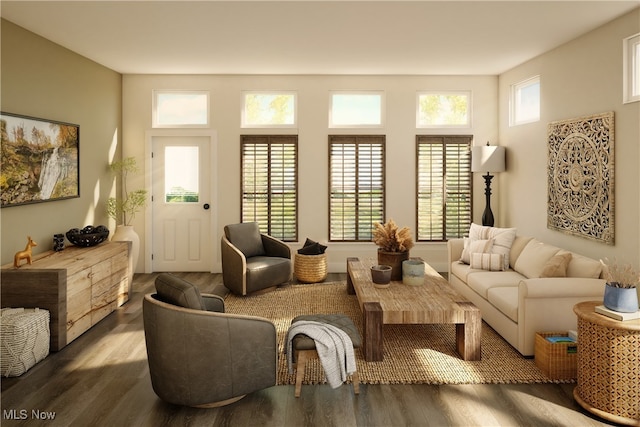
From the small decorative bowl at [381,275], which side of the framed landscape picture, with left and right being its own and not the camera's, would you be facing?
front

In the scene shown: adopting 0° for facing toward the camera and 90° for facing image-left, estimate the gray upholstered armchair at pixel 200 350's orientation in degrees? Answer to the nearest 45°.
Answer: approximately 225°

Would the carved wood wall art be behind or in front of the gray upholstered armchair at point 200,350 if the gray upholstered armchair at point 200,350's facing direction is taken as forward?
in front

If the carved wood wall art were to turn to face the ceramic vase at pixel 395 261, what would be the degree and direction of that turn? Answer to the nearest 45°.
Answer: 0° — it already faces it

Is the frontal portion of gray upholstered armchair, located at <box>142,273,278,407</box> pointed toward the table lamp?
yes

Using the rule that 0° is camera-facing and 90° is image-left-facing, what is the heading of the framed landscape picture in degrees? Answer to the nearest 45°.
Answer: approximately 315°

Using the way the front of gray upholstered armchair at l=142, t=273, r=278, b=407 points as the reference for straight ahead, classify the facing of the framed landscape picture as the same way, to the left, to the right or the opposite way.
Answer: to the right

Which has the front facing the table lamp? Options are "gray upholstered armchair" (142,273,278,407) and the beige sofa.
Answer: the gray upholstered armchair

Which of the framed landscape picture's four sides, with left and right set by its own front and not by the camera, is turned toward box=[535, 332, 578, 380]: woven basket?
front

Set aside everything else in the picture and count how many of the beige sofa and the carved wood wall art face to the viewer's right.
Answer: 0

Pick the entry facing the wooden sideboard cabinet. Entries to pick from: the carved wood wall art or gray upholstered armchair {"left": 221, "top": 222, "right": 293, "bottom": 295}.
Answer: the carved wood wall art

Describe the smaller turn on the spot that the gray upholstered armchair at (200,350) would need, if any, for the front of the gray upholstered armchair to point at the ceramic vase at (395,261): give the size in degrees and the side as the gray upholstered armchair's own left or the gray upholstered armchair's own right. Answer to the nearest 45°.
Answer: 0° — it already faces it

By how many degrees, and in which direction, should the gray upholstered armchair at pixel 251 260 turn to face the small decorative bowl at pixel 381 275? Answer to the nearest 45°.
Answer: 0° — it already faces it

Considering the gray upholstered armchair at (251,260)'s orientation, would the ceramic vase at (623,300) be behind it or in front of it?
in front

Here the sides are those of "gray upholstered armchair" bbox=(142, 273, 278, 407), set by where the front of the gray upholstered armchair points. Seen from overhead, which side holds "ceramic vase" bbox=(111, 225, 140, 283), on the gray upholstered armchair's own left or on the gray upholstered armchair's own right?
on the gray upholstered armchair's own left

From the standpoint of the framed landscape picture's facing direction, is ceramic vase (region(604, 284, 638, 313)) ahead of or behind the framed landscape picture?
ahead

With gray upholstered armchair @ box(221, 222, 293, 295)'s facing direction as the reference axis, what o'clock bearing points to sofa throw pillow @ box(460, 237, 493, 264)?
The sofa throw pillow is roughly at 11 o'clock from the gray upholstered armchair.

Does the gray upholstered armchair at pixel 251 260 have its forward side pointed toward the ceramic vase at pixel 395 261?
yes

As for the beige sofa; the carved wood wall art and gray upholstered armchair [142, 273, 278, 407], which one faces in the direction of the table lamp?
the gray upholstered armchair

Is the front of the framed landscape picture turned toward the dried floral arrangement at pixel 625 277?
yes

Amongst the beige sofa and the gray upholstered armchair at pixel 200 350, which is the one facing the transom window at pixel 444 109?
the gray upholstered armchair
